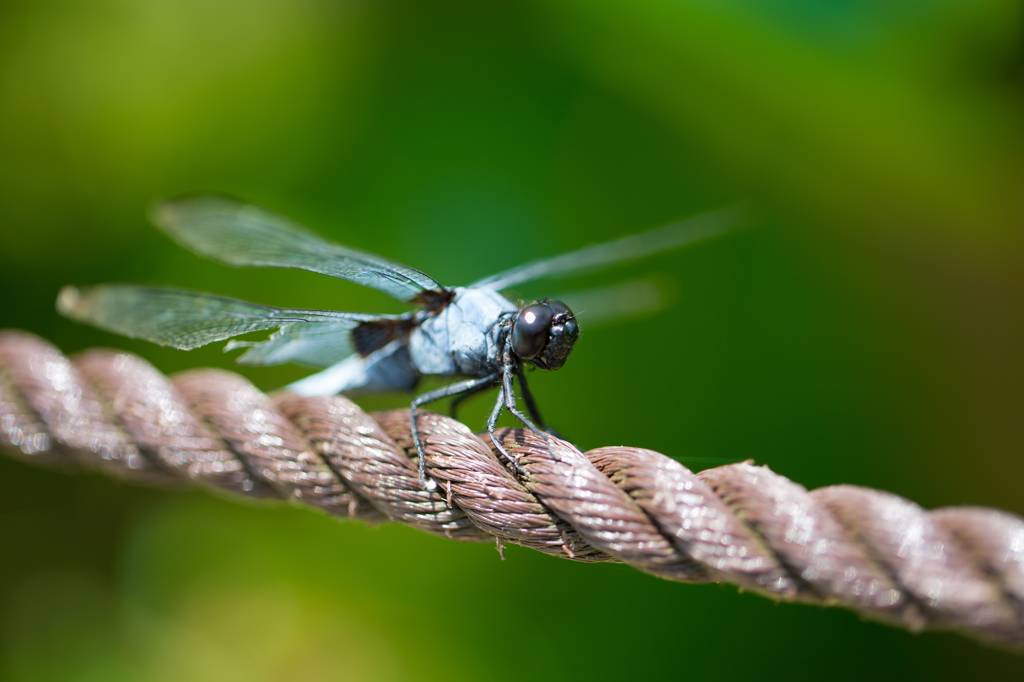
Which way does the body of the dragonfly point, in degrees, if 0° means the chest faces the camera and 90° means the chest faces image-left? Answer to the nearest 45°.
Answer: approximately 315°
